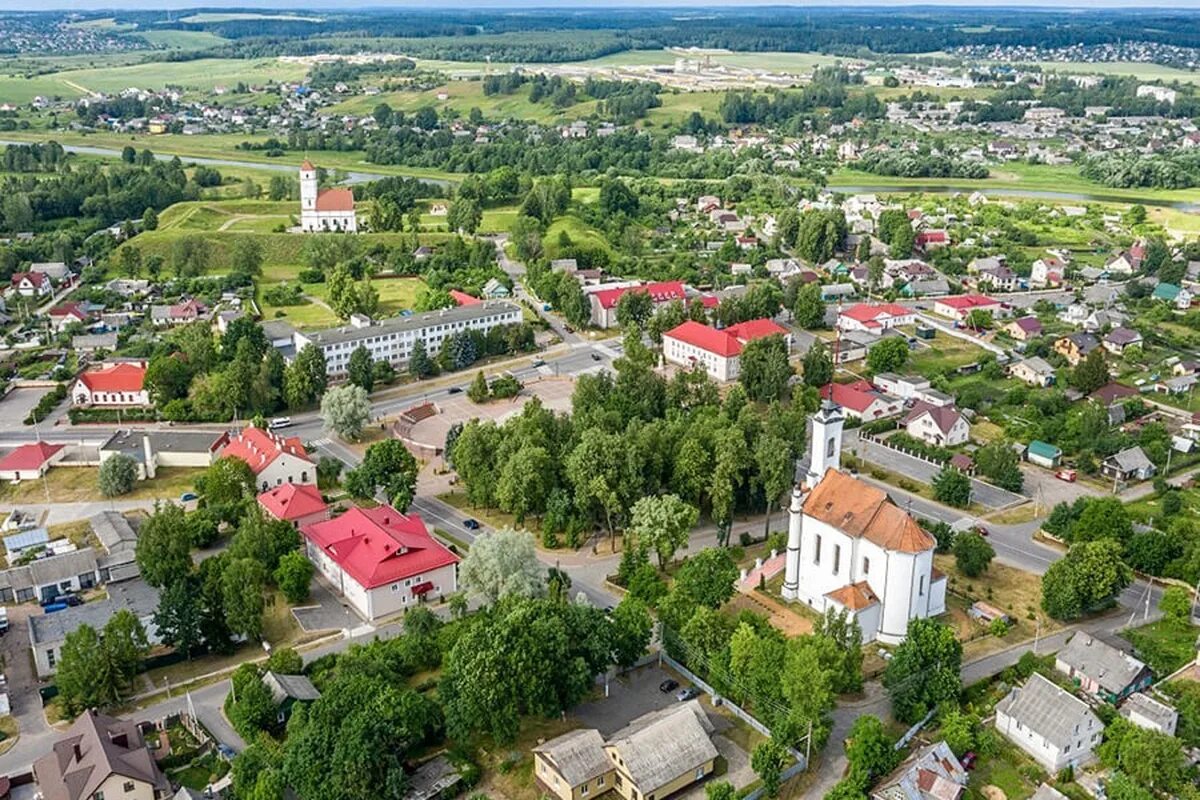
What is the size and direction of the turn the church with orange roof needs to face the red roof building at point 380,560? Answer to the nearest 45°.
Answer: approximately 45° to its left

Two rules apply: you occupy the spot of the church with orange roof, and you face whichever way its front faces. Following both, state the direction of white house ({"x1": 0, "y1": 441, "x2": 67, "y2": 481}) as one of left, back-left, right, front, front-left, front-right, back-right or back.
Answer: front-left

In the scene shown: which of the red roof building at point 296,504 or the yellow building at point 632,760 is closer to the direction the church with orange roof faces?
the red roof building

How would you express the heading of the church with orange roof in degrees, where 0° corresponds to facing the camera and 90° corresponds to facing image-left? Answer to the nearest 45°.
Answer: approximately 135°

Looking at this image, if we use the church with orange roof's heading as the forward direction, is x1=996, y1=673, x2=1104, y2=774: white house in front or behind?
behind

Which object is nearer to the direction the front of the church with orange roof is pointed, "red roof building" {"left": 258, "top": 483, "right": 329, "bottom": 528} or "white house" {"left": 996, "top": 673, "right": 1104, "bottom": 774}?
the red roof building

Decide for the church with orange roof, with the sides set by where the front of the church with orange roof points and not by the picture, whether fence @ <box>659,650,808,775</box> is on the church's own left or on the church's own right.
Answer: on the church's own left

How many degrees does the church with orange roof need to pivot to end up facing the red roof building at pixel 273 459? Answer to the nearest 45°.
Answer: approximately 45° to its left

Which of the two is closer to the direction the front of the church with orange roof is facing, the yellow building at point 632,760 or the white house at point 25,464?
the white house

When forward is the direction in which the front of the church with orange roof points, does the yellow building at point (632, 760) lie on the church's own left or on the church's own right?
on the church's own left
